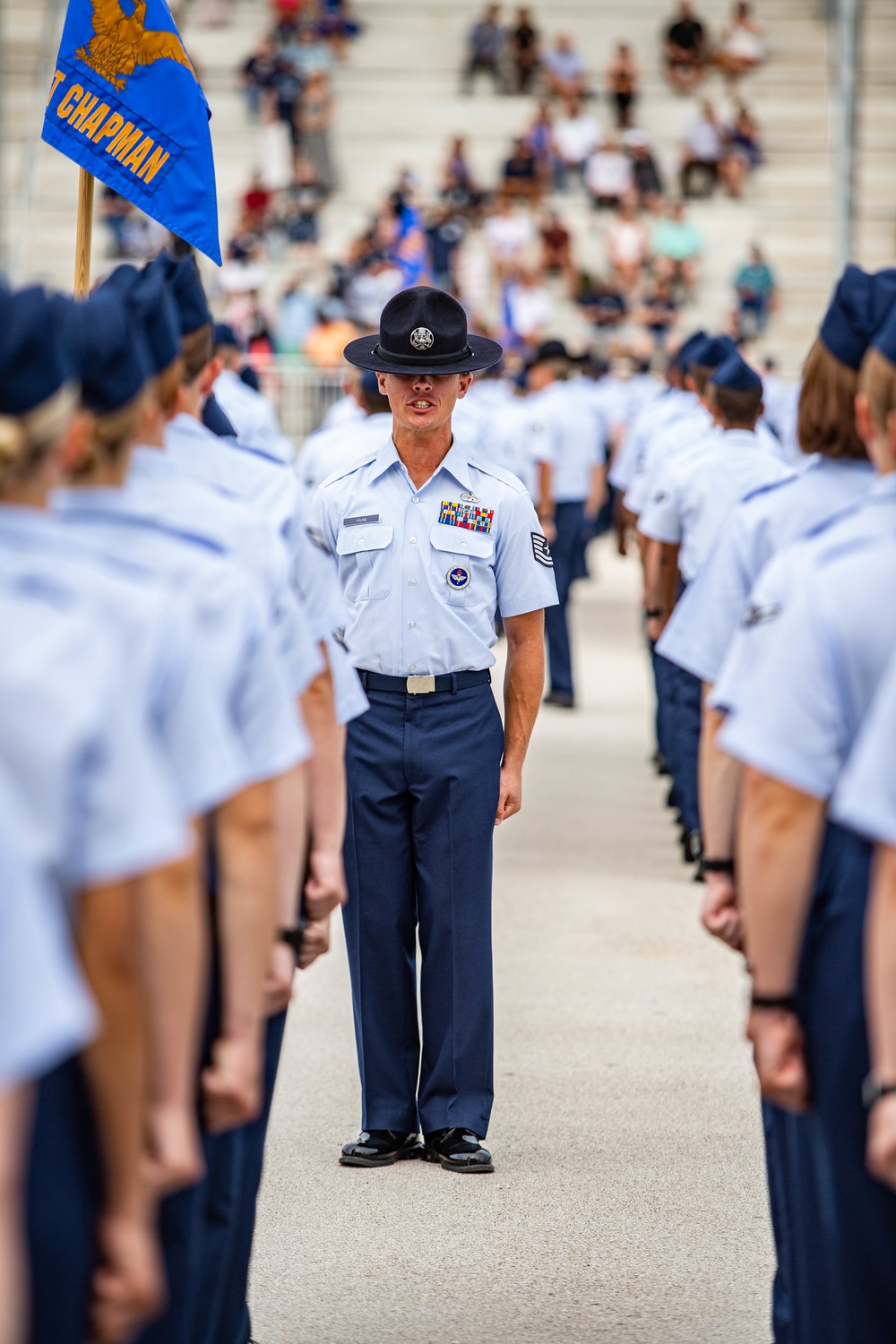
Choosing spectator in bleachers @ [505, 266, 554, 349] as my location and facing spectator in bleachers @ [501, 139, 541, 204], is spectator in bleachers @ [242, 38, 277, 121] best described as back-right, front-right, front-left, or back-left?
front-left

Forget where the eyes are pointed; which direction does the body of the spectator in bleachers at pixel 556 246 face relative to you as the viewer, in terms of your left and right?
facing the viewer

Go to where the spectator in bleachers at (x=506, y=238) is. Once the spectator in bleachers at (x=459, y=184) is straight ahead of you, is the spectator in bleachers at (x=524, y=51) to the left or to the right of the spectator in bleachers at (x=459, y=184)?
right

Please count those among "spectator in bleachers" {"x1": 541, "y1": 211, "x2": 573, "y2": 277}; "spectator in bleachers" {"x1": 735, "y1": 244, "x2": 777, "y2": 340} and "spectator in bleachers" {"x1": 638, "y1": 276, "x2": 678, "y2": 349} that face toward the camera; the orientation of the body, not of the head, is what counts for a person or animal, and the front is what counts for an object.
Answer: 3

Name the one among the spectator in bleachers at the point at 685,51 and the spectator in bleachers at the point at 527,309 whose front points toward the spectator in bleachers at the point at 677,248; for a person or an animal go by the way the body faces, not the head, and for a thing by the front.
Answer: the spectator in bleachers at the point at 685,51

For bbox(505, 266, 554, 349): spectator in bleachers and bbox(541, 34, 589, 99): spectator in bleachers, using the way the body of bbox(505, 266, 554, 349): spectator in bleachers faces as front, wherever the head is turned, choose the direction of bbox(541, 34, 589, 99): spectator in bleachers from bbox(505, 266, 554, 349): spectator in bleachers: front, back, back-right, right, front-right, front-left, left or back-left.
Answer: back

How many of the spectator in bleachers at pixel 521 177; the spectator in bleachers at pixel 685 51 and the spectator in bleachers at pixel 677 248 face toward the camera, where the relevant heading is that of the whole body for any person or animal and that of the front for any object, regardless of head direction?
3

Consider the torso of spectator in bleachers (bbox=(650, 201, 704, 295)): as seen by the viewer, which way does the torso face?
toward the camera

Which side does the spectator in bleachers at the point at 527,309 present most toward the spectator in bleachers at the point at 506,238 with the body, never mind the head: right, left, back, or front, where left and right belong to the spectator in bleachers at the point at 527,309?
back

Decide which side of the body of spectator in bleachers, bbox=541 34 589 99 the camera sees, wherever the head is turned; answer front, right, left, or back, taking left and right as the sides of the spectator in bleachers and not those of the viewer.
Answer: front

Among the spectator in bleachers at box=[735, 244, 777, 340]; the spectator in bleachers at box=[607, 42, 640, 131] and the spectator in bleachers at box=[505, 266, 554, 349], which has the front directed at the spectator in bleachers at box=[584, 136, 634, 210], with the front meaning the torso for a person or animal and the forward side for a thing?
the spectator in bleachers at box=[607, 42, 640, 131]

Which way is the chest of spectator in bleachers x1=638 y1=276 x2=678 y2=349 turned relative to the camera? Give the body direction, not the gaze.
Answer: toward the camera

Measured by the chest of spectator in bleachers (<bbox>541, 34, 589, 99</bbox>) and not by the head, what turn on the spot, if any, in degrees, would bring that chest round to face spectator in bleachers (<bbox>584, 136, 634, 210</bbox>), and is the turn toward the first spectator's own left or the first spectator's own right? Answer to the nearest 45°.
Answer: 0° — they already face them
